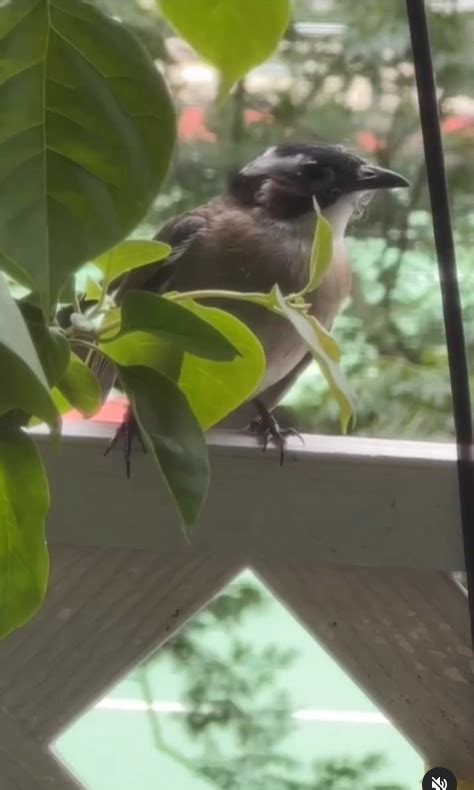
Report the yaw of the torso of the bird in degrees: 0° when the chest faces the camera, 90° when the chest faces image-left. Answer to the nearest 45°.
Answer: approximately 270°
